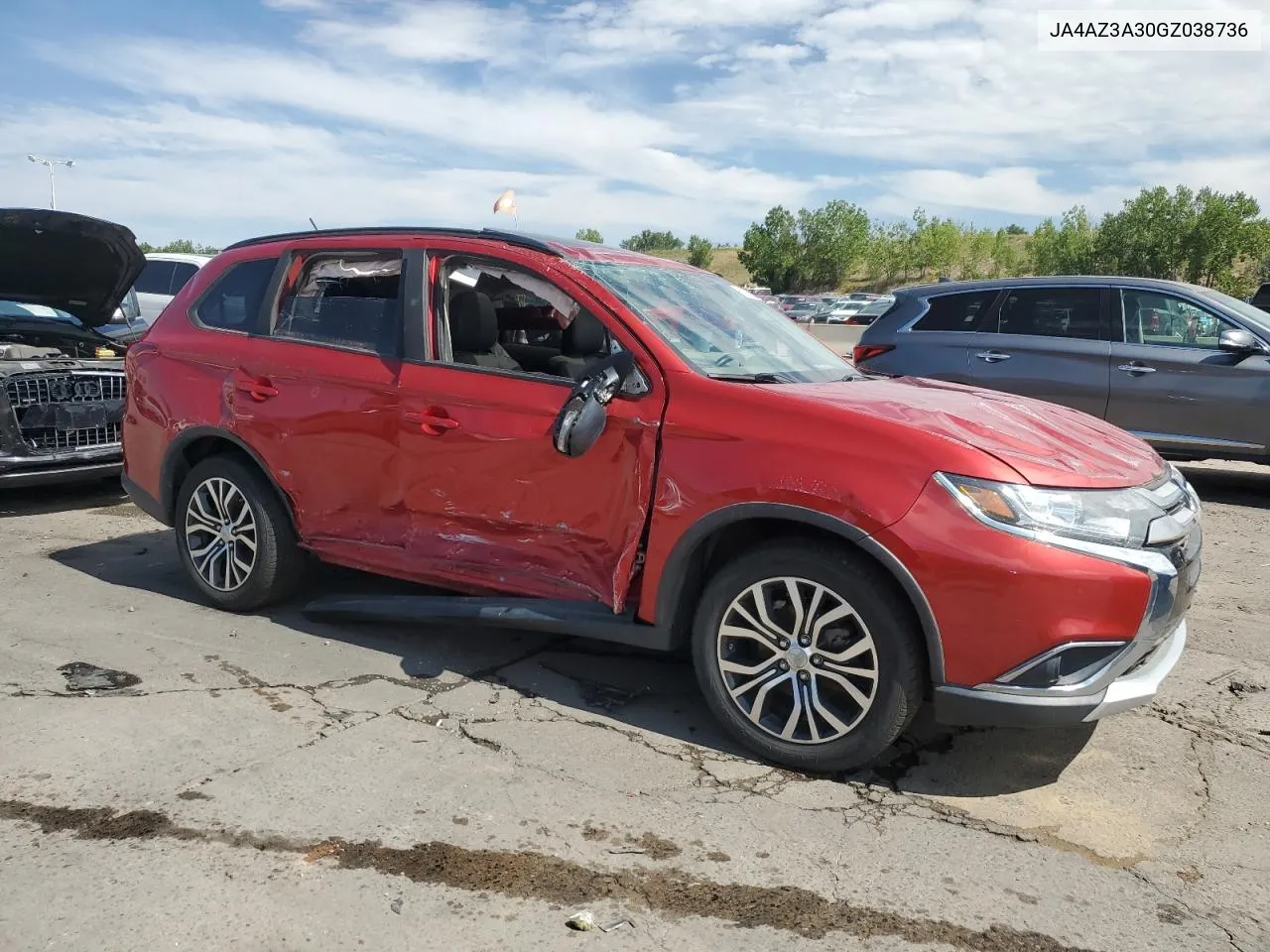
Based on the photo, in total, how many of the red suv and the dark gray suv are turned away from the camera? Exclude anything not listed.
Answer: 0

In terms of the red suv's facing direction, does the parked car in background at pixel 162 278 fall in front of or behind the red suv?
behind

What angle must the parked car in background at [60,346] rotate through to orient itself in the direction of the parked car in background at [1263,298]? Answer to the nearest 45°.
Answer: approximately 45° to its left

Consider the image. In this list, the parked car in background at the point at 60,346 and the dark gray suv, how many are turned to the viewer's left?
0

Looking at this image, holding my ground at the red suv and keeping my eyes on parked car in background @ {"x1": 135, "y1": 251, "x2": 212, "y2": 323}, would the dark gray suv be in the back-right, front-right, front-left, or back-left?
front-right

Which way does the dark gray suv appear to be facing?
to the viewer's right

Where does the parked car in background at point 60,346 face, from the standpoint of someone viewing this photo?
facing the viewer and to the right of the viewer

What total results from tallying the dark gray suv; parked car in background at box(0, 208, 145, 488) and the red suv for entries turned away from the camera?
0

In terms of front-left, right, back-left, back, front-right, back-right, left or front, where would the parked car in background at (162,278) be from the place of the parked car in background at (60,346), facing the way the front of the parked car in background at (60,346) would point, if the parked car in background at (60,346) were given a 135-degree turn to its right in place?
right

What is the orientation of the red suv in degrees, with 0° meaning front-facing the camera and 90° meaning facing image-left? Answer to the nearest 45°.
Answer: approximately 315°

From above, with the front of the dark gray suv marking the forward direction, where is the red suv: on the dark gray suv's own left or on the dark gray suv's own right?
on the dark gray suv's own right

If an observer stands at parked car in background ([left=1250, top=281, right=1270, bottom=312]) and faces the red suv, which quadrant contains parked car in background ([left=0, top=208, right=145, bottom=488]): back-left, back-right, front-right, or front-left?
front-right
